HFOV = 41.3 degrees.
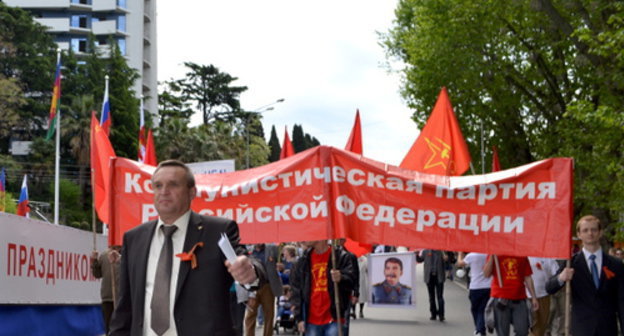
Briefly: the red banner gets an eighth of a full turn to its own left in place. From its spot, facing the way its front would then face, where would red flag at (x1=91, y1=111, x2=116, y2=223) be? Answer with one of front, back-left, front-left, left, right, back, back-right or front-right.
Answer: back

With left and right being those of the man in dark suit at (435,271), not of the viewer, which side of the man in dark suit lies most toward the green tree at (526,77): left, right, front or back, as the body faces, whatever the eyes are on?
back

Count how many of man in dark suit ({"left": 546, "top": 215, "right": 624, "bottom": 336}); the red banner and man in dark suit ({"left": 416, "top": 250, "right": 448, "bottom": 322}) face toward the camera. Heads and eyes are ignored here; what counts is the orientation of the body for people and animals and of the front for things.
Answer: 3

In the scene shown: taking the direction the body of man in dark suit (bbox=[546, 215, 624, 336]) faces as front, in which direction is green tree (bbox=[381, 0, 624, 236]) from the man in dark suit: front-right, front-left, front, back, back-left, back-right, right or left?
back

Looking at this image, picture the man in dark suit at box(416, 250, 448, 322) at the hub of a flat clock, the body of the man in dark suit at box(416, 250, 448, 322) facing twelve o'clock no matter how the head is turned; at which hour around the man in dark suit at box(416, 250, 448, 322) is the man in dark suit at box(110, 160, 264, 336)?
the man in dark suit at box(110, 160, 264, 336) is roughly at 12 o'clock from the man in dark suit at box(416, 250, 448, 322).

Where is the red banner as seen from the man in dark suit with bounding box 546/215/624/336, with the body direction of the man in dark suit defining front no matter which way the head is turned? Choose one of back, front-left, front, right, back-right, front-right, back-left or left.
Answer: right

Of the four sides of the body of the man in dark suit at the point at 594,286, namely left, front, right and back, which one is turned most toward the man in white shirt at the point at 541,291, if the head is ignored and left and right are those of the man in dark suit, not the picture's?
back

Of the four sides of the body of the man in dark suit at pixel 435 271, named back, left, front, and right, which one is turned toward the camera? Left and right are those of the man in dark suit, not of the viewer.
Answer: front

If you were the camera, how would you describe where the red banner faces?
facing the viewer
